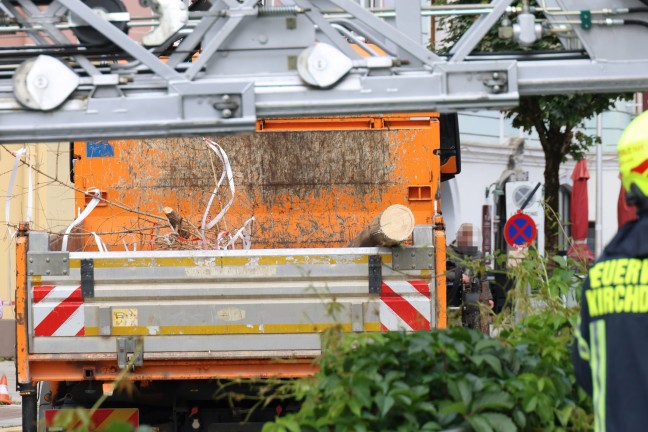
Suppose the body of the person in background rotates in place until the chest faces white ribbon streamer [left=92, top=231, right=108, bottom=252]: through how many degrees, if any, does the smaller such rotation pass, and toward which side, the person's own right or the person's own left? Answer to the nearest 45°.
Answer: approximately 45° to the person's own right

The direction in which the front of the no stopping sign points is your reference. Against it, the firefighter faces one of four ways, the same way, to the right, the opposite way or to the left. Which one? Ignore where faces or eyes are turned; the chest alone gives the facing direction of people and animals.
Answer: the opposite way

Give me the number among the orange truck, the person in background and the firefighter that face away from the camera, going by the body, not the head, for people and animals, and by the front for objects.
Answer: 2

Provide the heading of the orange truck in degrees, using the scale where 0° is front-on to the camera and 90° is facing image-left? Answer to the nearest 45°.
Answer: approximately 180°

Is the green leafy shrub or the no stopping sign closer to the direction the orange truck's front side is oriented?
the no stopping sign

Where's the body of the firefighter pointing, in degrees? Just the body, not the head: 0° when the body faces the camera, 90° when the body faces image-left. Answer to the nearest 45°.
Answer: approximately 180°
